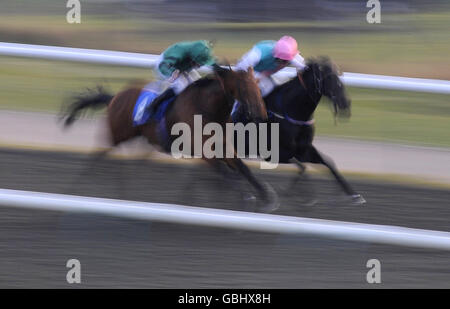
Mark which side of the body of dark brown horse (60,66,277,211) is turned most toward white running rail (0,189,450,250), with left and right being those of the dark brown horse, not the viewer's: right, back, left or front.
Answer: right

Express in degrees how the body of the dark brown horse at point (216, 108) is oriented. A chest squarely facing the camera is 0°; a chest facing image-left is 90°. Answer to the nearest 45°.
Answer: approximately 270°

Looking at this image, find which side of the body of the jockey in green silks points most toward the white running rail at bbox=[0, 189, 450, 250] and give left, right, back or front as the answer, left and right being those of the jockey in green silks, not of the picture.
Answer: right

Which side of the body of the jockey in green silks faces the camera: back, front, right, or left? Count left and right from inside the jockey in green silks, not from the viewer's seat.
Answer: right

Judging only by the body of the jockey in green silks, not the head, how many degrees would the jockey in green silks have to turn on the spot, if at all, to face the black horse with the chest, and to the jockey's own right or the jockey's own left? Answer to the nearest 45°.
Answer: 0° — they already face it
